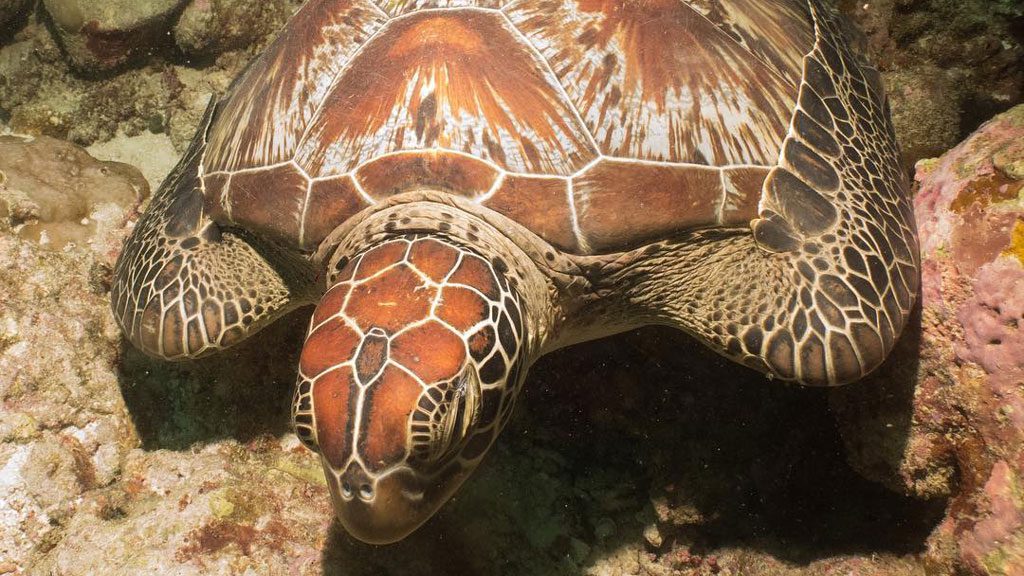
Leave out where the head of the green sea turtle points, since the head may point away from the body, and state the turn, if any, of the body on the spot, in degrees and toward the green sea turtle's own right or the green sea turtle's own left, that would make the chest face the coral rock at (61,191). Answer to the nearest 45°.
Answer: approximately 90° to the green sea turtle's own right

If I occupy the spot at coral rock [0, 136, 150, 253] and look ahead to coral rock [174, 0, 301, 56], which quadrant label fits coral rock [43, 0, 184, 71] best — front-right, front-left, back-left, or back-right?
front-left

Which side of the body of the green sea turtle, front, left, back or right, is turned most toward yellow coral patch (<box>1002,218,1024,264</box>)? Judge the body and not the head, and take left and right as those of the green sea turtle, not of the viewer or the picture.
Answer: left

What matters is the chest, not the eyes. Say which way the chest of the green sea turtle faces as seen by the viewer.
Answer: toward the camera

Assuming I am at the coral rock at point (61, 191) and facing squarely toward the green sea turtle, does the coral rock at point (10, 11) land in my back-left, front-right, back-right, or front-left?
back-left

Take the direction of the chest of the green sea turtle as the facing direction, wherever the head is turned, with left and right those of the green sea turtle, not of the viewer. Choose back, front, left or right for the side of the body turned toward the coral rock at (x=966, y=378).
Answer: left

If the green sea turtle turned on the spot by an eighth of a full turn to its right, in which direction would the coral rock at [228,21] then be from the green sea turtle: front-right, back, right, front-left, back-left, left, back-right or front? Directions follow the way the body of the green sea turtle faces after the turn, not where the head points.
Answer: right

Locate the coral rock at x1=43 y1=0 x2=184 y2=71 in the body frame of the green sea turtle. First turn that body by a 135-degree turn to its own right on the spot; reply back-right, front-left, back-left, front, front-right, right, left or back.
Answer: front
